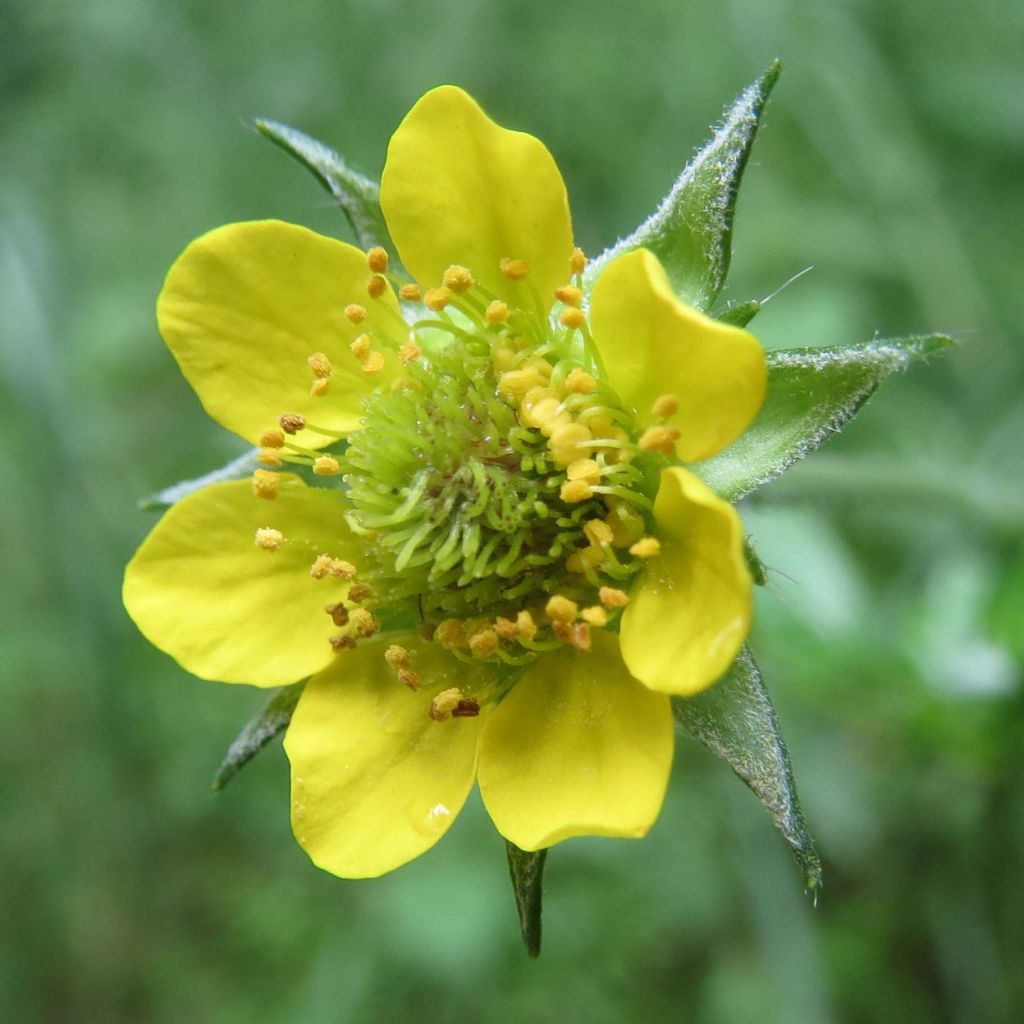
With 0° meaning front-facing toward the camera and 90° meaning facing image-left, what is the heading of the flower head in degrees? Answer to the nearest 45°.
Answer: approximately 0°
